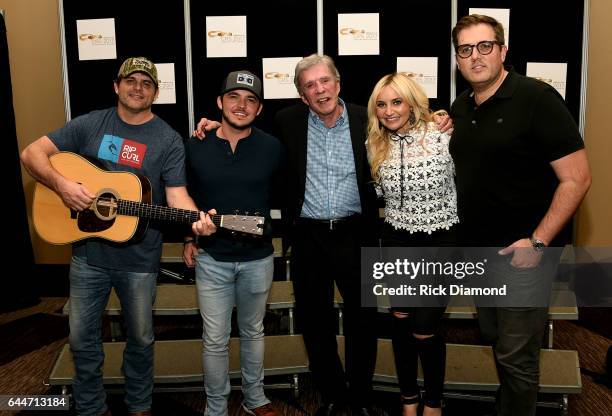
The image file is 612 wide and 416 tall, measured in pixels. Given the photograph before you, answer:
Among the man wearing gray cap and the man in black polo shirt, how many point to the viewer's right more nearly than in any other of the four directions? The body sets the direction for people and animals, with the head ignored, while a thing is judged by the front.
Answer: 0

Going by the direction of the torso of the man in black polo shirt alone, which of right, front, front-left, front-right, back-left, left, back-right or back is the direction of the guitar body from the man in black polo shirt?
front-right

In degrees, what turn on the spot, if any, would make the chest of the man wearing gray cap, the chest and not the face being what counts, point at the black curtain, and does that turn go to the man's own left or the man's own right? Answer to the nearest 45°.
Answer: approximately 135° to the man's own right

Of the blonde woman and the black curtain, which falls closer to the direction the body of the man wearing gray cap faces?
the blonde woman

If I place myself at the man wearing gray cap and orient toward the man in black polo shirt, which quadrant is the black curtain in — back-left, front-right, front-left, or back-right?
back-left

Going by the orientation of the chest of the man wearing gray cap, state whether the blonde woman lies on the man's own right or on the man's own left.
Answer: on the man's own left

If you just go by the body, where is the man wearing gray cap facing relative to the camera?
toward the camera

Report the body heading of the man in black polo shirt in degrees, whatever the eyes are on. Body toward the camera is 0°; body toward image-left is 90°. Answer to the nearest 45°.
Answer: approximately 45°
